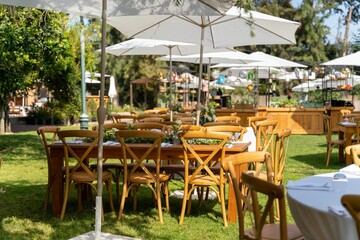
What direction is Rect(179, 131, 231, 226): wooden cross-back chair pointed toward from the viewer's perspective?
away from the camera

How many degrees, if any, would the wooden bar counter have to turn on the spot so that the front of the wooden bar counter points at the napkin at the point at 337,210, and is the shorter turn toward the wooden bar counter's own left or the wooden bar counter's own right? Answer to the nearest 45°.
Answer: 0° — it already faces it

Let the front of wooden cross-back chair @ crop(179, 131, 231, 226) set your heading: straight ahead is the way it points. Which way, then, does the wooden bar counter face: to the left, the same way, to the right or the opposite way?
the opposite way

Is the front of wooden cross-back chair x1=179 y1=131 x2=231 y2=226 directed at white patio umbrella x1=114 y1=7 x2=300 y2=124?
yes

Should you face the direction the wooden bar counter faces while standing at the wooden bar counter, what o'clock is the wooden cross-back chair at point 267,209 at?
The wooden cross-back chair is roughly at 12 o'clock from the wooden bar counter.

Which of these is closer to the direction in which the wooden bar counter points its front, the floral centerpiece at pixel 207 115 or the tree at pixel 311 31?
the floral centerpiece

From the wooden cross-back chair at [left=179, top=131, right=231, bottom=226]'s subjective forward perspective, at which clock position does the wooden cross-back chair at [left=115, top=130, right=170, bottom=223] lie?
the wooden cross-back chair at [left=115, top=130, right=170, bottom=223] is roughly at 9 o'clock from the wooden cross-back chair at [left=179, top=131, right=231, bottom=226].

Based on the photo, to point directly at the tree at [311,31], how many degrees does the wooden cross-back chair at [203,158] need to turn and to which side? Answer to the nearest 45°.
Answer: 0° — it already faces it

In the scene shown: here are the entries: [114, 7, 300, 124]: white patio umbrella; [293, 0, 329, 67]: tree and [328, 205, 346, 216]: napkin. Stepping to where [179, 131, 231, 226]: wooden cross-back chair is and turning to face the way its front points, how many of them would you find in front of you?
2

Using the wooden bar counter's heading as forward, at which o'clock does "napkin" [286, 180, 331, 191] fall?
The napkin is roughly at 12 o'clock from the wooden bar counter.

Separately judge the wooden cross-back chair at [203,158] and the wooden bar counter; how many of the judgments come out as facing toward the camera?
1

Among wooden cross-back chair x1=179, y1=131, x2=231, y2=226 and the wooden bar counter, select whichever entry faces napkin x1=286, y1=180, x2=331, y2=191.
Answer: the wooden bar counter
